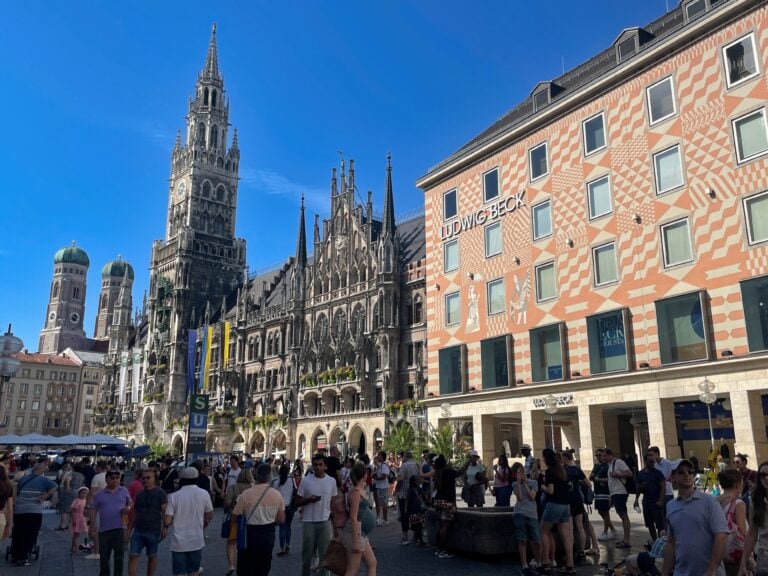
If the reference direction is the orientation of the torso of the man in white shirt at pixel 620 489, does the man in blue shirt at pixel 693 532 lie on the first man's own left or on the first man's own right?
on the first man's own left

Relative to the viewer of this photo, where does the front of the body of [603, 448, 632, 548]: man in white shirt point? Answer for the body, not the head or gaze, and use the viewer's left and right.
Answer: facing to the left of the viewer

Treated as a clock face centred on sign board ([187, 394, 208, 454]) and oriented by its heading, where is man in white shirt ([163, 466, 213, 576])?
The man in white shirt is roughly at 12 o'clock from the sign board.

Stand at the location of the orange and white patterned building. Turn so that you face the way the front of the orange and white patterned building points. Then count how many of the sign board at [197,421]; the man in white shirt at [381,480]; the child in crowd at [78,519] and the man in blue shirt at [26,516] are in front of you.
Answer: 4

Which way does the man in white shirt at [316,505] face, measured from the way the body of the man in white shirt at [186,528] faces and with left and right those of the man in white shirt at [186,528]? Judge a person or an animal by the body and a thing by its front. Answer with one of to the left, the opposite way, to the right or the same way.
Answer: the opposite way

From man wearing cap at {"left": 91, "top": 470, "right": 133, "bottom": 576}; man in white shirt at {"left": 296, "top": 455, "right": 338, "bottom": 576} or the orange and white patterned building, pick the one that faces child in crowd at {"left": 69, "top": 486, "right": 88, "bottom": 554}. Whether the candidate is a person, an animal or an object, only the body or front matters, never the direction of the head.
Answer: the orange and white patterned building

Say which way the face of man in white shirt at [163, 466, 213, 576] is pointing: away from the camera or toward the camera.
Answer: away from the camera

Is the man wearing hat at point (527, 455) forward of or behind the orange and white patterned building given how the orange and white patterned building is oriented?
forward

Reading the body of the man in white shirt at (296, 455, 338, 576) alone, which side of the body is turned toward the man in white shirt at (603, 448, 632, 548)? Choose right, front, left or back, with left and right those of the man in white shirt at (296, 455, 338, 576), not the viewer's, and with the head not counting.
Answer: left

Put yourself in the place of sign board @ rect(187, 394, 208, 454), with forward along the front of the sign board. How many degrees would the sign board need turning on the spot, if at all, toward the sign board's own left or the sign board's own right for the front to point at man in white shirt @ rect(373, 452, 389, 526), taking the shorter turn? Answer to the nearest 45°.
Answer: approximately 45° to the sign board's own left
